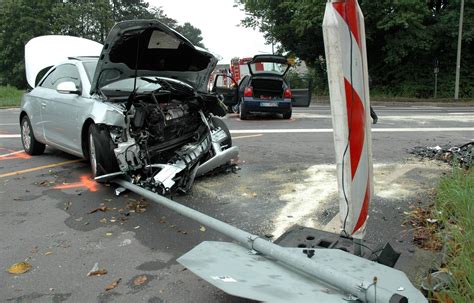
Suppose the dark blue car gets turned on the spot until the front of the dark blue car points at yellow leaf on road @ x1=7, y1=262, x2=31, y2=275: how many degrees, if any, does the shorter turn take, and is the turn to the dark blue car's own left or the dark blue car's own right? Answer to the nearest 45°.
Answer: approximately 180°

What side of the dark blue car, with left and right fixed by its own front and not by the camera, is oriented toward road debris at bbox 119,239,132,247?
back

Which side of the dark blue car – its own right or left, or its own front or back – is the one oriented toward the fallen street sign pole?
back

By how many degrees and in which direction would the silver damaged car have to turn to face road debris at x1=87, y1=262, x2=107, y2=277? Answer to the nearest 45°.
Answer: approximately 45° to its right

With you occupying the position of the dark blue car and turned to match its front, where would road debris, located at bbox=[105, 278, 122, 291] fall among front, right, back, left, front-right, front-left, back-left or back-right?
back

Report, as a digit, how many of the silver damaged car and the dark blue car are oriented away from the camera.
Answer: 1

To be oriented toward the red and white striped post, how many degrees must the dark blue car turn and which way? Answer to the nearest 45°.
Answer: approximately 180°

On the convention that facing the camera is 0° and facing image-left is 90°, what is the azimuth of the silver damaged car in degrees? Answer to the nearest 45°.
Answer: approximately 315°

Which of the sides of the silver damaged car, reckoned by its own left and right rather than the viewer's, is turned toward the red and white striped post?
front

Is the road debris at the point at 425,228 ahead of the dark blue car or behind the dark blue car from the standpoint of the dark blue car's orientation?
behind

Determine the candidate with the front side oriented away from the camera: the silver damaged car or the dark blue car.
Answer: the dark blue car

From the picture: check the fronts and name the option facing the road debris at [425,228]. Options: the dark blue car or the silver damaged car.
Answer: the silver damaged car

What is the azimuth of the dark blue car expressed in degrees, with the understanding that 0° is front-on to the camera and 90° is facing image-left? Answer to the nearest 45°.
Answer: approximately 180°

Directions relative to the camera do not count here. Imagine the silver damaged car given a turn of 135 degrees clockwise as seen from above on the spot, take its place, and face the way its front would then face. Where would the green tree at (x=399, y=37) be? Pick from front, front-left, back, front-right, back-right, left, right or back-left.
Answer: back-right

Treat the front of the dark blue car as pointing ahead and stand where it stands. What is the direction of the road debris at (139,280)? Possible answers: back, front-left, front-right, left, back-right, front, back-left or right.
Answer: back
